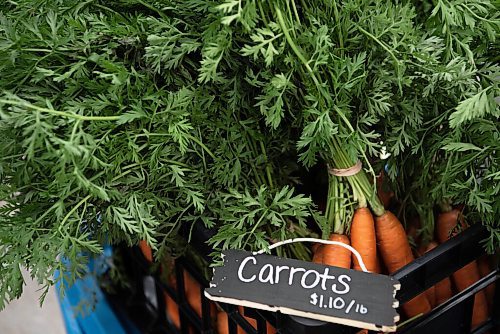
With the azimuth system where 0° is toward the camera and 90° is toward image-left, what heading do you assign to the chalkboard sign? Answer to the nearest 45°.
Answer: approximately 0°
